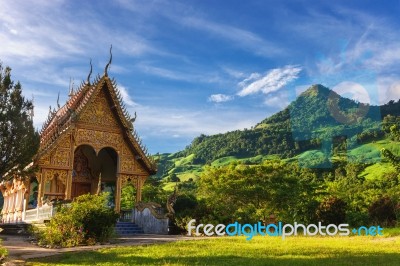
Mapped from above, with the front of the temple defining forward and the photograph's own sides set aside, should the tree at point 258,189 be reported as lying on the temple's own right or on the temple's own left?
on the temple's own left

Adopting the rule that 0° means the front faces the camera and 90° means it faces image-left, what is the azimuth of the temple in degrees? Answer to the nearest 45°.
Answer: approximately 315°

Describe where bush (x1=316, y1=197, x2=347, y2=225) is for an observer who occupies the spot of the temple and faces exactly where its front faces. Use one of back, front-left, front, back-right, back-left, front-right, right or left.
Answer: front-left

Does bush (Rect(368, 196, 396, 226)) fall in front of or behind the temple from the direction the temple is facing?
in front

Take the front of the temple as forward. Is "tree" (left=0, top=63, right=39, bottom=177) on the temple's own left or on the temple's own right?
on the temple's own right

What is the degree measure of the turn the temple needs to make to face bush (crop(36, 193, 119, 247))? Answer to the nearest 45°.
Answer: approximately 45° to its right
